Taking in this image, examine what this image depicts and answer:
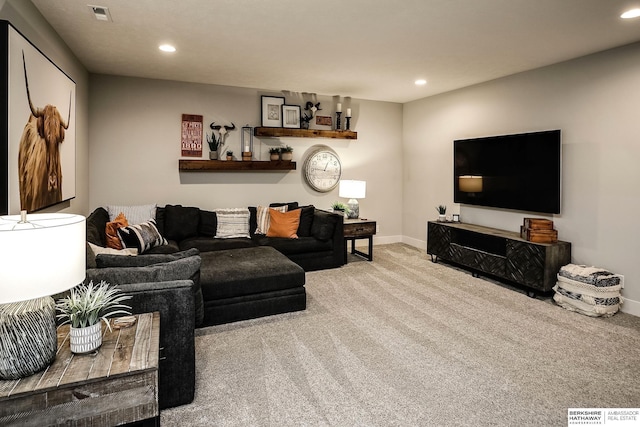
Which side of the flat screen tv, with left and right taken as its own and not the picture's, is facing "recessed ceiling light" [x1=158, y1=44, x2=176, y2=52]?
front

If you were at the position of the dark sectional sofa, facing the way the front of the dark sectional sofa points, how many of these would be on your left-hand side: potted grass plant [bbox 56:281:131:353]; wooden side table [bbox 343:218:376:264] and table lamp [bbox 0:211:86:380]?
1

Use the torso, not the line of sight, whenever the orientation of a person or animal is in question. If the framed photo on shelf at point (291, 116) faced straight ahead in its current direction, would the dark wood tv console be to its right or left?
on its left

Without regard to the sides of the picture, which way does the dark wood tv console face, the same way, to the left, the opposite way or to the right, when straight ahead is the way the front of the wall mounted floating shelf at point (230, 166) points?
to the right

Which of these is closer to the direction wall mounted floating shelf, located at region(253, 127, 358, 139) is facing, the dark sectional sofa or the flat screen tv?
the dark sectional sofa
